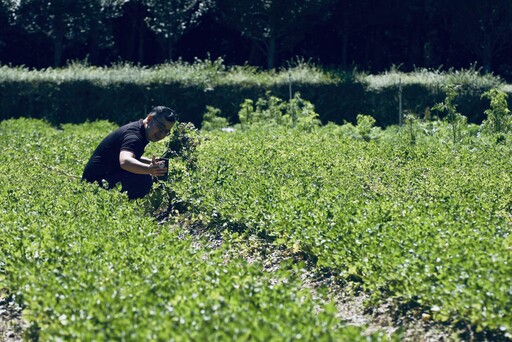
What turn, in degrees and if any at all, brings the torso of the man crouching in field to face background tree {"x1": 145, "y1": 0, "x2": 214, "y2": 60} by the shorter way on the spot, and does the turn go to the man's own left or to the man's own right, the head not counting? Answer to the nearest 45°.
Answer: approximately 90° to the man's own left

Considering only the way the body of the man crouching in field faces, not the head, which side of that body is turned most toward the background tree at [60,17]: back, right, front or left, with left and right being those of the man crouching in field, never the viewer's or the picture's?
left

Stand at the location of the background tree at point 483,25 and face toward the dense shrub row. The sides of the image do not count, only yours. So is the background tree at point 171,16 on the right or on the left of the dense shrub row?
right

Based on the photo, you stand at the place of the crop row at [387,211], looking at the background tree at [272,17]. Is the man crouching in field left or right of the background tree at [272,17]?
left

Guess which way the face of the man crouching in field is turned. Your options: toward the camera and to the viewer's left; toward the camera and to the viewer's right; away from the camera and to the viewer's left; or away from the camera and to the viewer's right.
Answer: toward the camera and to the viewer's right

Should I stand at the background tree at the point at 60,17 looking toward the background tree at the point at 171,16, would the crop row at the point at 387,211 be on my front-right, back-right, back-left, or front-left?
front-right

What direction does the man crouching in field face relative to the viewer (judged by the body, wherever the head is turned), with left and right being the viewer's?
facing to the right of the viewer

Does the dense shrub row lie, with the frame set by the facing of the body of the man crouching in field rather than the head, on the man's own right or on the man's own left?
on the man's own left

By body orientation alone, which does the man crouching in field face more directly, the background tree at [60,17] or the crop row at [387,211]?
the crop row

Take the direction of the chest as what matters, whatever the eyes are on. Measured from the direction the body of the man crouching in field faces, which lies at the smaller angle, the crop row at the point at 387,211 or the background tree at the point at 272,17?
the crop row

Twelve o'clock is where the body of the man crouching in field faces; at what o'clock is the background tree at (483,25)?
The background tree is roughly at 10 o'clock from the man crouching in field.
